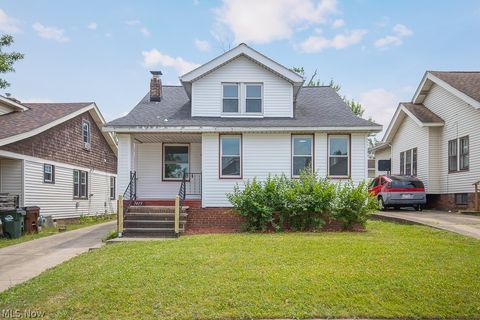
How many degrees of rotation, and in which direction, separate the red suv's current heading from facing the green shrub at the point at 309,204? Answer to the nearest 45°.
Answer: approximately 135° to its left

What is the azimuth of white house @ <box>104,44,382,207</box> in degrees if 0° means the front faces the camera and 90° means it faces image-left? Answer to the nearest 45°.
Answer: approximately 0°

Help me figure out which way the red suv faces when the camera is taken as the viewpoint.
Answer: facing away from the viewer and to the left of the viewer

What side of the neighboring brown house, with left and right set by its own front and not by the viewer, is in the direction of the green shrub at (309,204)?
left

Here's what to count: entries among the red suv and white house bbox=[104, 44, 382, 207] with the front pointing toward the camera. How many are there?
1

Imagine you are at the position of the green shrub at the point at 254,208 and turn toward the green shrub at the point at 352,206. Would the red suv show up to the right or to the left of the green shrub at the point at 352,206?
left

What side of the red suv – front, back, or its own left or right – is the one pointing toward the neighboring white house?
right

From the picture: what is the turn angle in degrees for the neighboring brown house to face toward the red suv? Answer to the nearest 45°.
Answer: approximately 90° to its left

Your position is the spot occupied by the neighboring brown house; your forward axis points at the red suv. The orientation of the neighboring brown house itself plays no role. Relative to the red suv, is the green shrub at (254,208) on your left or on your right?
right

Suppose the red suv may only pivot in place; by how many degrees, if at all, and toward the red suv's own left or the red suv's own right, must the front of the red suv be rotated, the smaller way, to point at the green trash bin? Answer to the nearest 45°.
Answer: approximately 90° to the red suv's own left
